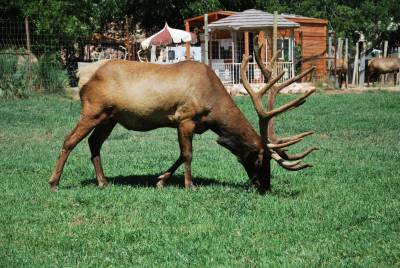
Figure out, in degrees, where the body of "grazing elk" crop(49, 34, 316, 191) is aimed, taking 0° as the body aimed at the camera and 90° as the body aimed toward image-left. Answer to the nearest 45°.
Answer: approximately 270°

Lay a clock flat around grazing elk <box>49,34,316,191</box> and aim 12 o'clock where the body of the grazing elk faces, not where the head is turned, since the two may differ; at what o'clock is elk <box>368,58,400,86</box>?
The elk is roughly at 10 o'clock from the grazing elk.

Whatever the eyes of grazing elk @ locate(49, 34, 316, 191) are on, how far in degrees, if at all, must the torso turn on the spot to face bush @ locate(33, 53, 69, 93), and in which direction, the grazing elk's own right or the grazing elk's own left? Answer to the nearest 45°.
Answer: approximately 90° to the grazing elk's own left

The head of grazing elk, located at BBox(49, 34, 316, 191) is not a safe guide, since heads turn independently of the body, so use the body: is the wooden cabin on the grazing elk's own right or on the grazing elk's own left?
on the grazing elk's own left

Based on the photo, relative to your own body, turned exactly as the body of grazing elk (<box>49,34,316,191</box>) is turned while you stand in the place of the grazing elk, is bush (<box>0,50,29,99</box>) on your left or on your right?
on your left
